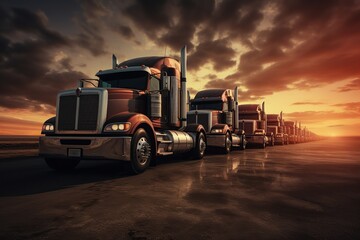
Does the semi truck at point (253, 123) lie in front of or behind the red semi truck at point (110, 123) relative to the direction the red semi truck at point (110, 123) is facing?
behind

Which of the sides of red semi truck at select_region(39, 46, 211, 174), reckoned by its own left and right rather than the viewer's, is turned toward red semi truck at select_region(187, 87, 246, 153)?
back

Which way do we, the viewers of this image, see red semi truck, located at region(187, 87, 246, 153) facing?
facing the viewer and to the left of the viewer

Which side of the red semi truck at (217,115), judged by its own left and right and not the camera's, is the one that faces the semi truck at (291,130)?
back

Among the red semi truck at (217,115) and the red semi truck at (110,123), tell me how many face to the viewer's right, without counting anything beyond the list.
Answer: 0

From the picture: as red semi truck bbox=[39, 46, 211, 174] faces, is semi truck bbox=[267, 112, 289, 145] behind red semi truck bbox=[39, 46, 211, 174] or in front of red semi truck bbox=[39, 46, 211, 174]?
behind

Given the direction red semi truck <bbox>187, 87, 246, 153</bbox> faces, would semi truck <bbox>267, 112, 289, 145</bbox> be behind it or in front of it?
behind

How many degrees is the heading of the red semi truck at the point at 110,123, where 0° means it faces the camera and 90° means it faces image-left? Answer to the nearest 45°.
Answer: approximately 45°
